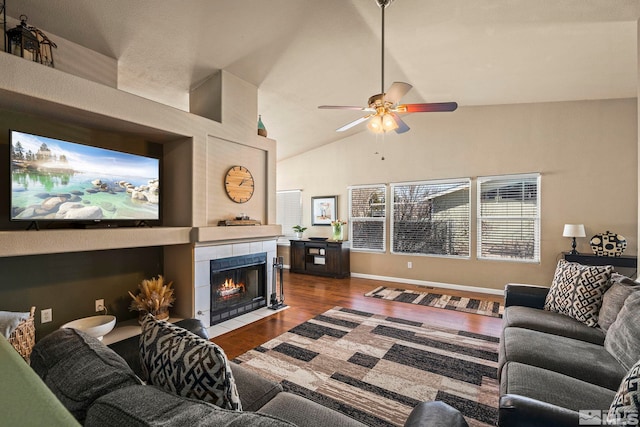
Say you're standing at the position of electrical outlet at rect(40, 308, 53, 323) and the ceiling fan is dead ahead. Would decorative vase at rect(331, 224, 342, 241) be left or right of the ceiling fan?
left

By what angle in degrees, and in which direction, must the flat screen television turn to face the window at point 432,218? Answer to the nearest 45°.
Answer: approximately 45° to its left

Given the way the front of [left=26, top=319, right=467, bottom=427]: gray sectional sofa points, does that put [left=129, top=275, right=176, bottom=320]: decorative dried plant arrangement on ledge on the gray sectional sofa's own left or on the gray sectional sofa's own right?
on the gray sectional sofa's own left

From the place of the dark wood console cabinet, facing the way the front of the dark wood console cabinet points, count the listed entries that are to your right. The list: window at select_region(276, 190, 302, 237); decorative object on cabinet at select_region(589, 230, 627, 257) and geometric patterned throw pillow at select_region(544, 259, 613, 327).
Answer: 1
